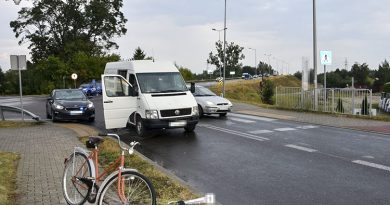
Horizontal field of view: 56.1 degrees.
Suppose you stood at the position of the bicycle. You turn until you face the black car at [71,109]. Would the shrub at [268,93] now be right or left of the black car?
right

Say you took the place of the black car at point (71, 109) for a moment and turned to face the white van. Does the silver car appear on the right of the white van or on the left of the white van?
left

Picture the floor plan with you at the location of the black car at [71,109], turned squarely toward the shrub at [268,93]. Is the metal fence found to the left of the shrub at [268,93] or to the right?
right

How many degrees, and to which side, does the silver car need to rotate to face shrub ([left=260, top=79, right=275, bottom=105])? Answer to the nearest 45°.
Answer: approximately 135° to its left

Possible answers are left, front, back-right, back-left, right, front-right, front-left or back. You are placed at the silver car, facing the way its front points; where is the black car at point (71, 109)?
back-right

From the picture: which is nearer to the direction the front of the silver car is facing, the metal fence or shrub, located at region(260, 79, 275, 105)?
the metal fence

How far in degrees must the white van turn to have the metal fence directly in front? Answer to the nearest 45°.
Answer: approximately 90° to its left

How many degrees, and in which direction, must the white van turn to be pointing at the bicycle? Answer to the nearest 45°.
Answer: approximately 45° to its right

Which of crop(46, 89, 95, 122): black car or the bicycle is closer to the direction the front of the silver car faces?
the bicycle
